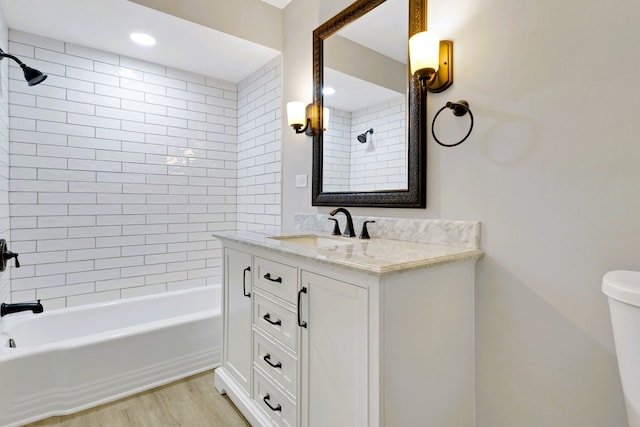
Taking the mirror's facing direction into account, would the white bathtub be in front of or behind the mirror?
in front

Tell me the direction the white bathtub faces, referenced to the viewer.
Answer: facing the viewer and to the right of the viewer

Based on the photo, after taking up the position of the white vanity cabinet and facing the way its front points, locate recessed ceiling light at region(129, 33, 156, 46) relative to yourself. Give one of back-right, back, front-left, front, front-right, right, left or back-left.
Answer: right

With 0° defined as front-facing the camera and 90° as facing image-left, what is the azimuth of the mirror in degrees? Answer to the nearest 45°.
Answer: approximately 45°

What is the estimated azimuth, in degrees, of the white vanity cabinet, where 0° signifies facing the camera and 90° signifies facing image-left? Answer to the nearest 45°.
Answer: approximately 45°

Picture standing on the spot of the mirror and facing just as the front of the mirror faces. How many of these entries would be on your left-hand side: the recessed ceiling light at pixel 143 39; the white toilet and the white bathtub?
1

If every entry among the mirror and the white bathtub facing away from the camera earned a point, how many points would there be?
0

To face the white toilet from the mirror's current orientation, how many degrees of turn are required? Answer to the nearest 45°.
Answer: approximately 90° to its left

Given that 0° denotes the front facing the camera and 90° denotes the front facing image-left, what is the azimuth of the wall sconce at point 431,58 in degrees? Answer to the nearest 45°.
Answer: approximately 45°

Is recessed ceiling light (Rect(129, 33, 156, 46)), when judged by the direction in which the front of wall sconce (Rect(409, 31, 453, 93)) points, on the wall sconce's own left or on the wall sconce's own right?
on the wall sconce's own right
